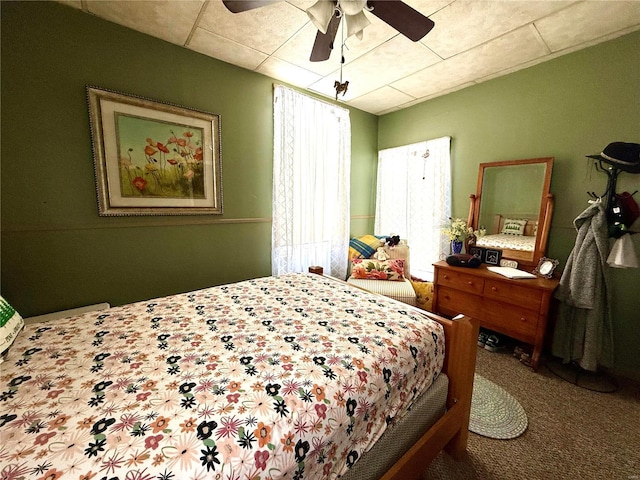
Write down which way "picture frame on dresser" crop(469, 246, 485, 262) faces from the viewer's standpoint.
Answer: facing the viewer and to the left of the viewer

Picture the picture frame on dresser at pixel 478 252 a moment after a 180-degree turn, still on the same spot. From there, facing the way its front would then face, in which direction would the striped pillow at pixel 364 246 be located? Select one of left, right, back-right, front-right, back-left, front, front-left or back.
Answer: back-left

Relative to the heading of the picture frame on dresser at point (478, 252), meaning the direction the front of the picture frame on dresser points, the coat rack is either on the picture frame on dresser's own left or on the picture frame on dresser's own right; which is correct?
on the picture frame on dresser's own left

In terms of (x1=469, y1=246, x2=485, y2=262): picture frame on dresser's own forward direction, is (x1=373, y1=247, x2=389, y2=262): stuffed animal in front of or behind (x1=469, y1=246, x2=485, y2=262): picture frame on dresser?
in front

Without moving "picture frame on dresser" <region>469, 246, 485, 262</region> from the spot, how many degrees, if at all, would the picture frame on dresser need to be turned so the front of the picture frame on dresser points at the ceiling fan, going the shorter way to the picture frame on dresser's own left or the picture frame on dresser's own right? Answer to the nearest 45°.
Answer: approximately 45° to the picture frame on dresser's own left

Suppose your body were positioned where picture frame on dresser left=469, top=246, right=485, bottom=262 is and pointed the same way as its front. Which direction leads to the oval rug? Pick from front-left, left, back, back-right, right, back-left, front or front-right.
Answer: front-left

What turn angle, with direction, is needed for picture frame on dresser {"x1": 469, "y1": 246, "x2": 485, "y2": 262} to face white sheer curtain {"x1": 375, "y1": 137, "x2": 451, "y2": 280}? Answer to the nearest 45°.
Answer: approximately 90° to its right

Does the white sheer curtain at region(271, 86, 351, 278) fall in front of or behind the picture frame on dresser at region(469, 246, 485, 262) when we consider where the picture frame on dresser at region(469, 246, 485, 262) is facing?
in front

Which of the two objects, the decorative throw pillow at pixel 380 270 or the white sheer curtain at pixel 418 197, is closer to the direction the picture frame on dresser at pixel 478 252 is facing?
the decorative throw pillow

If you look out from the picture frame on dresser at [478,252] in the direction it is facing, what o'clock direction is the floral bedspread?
The floral bedspread is roughly at 11 o'clock from the picture frame on dresser.

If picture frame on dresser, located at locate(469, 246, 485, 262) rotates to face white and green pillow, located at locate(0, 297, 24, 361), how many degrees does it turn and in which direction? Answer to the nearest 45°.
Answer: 0° — it already faces it

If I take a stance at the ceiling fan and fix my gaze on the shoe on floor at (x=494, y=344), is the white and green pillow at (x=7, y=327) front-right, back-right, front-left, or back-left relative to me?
back-left
